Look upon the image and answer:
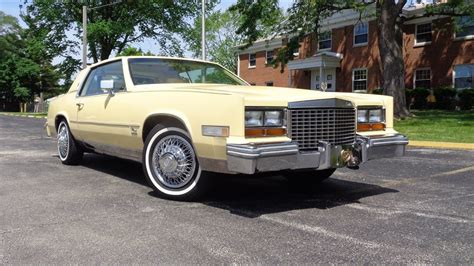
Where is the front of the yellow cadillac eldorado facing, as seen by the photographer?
facing the viewer and to the right of the viewer

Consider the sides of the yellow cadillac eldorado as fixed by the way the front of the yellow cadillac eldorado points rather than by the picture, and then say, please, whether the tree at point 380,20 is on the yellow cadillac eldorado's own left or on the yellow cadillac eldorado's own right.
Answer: on the yellow cadillac eldorado's own left

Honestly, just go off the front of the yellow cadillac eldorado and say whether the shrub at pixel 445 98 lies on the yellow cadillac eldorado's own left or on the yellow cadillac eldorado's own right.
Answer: on the yellow cadillac eldorado's own left

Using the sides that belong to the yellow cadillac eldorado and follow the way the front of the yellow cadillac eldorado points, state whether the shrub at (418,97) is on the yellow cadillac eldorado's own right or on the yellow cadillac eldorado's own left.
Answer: on the yellow cadillac eldorado's own left

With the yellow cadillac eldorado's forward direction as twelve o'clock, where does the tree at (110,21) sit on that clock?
The tree is roughly at 7 o'clock from the yellow cadillac eldorado.

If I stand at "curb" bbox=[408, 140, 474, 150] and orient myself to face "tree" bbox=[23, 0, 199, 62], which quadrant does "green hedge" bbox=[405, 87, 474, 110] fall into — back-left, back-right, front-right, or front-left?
front-right

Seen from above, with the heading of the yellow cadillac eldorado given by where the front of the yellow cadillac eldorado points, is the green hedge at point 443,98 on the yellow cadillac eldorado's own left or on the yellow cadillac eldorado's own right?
on the yellow cadillac eldorado's own left

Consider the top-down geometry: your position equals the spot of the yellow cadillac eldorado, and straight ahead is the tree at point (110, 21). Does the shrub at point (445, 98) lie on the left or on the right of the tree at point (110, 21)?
right

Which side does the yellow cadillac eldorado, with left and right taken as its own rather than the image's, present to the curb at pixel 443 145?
left

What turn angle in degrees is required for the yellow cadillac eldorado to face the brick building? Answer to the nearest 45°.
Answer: approximately 135° to its left

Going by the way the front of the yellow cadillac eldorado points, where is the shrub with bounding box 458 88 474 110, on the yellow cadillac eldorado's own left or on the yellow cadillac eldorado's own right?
on the yellow cadillac eldorado's own left

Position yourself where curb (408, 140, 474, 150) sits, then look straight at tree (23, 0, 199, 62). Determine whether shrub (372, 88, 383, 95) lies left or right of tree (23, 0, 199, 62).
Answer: right
